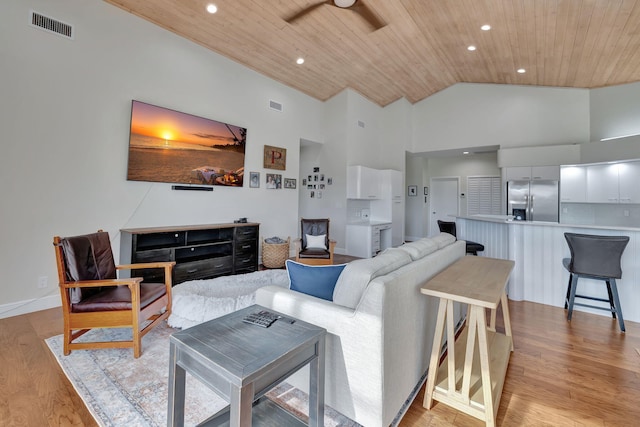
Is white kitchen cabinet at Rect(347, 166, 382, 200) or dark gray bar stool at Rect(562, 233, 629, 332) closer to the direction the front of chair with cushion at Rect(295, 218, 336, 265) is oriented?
the dark gray bar stool

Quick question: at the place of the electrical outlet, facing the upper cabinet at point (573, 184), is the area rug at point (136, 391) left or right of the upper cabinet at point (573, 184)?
right

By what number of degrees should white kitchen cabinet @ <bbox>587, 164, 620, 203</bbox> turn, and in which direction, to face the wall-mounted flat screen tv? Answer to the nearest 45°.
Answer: approximately 45° to its right

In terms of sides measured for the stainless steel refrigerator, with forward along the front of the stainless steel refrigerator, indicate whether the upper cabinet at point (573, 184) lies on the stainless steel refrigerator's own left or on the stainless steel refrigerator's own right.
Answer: on the stainless steel refrigerator's own left

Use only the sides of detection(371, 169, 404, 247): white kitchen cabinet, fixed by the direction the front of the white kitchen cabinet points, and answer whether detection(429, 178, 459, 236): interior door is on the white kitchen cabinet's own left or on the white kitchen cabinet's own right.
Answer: on the white kitchen cabinet's own left
